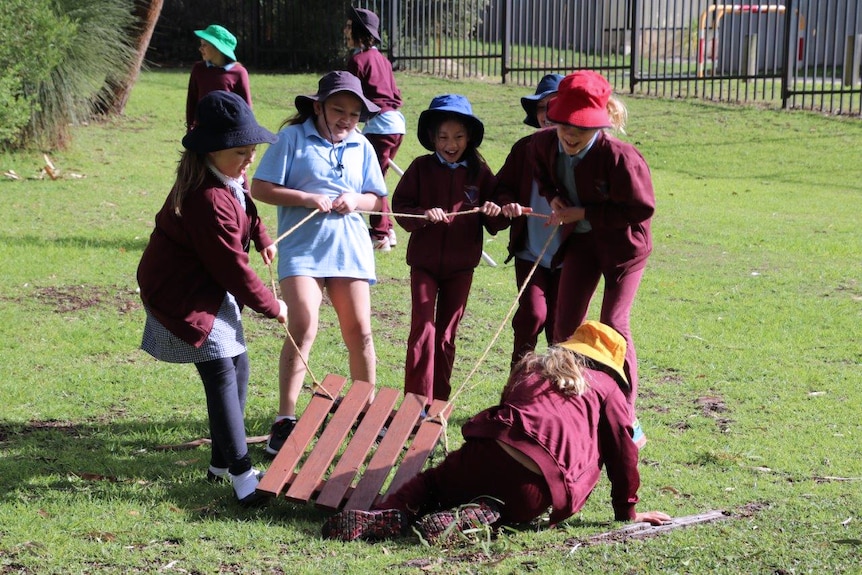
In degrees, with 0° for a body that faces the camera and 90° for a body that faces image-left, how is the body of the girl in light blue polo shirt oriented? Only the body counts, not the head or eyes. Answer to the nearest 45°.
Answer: approximately 0°

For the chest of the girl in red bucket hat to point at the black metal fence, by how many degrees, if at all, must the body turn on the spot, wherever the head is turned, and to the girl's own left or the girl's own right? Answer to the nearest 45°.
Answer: approximately 135° to the girl's own right

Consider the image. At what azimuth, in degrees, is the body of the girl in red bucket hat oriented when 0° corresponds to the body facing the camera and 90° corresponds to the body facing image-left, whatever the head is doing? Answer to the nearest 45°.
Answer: approximately 45°

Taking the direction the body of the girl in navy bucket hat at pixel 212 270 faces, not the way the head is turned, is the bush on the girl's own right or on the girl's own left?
on the girl's own left

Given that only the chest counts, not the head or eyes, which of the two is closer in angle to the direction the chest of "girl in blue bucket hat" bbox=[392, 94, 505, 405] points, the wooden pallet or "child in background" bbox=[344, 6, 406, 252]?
the wooden pallet

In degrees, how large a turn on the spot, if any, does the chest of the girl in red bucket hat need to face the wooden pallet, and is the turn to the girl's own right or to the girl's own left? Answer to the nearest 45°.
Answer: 0° — they already face it

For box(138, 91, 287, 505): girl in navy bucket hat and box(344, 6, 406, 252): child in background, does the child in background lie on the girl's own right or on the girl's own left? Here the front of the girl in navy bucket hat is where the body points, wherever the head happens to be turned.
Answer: on the girl's own left

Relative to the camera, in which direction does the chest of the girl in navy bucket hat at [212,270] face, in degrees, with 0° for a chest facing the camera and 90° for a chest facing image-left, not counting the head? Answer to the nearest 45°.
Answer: approximately 270°

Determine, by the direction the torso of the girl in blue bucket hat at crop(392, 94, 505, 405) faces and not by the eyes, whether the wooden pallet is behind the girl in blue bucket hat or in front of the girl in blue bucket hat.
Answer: in front

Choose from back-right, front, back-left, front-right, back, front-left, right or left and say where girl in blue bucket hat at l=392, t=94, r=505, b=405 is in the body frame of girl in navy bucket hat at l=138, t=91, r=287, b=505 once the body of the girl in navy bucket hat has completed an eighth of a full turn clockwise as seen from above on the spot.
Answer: left
